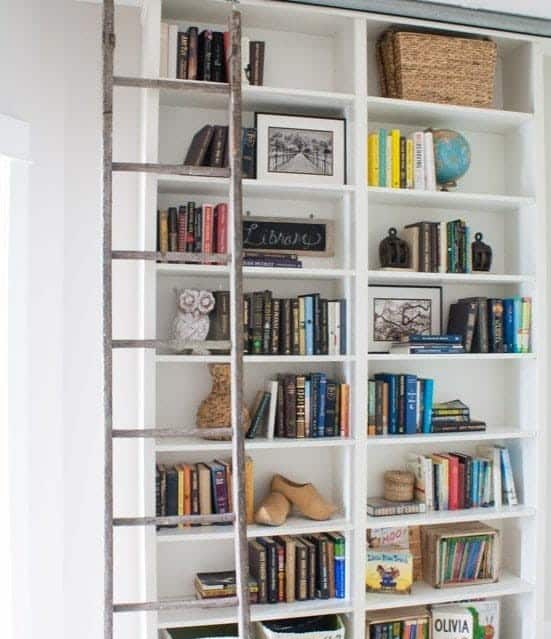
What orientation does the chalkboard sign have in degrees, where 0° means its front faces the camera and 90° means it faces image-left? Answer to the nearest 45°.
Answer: approximately 0°

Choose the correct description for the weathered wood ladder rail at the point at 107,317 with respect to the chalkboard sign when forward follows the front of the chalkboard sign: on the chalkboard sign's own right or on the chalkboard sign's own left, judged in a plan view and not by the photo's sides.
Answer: on the chalkboard sign's own right

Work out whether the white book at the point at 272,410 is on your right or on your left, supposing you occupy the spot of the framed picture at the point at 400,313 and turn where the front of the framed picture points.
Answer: on your right
